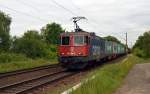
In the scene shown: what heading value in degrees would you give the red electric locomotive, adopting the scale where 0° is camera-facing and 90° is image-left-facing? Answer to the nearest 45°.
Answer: approximately 45°

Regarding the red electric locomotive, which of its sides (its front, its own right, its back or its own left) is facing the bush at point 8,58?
right
